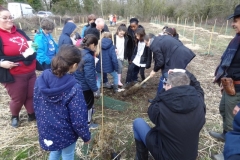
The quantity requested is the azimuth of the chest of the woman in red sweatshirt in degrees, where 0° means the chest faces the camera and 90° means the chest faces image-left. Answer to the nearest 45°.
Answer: approximately 315°

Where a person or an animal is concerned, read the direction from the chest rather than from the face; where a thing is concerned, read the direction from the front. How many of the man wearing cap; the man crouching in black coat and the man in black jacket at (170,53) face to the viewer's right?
0

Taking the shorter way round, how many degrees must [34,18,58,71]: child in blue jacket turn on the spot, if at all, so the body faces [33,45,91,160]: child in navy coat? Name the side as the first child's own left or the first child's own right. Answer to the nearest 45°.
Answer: approximately 45° to the first child's own right

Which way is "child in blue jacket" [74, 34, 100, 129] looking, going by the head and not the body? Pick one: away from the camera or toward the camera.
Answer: away from the camera

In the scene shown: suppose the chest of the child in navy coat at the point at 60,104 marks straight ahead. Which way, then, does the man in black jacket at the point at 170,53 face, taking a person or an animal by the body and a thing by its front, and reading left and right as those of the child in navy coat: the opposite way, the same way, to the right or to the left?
to the left

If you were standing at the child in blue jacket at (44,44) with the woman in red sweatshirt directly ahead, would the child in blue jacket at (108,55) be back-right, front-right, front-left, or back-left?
back-left

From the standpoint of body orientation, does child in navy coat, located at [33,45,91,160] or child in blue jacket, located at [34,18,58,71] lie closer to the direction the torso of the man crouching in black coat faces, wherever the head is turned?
the child in blue jacket

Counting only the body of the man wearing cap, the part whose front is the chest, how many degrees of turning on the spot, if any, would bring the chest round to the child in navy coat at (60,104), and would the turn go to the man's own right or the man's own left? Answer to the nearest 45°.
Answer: approximately 45° to the man's own left
